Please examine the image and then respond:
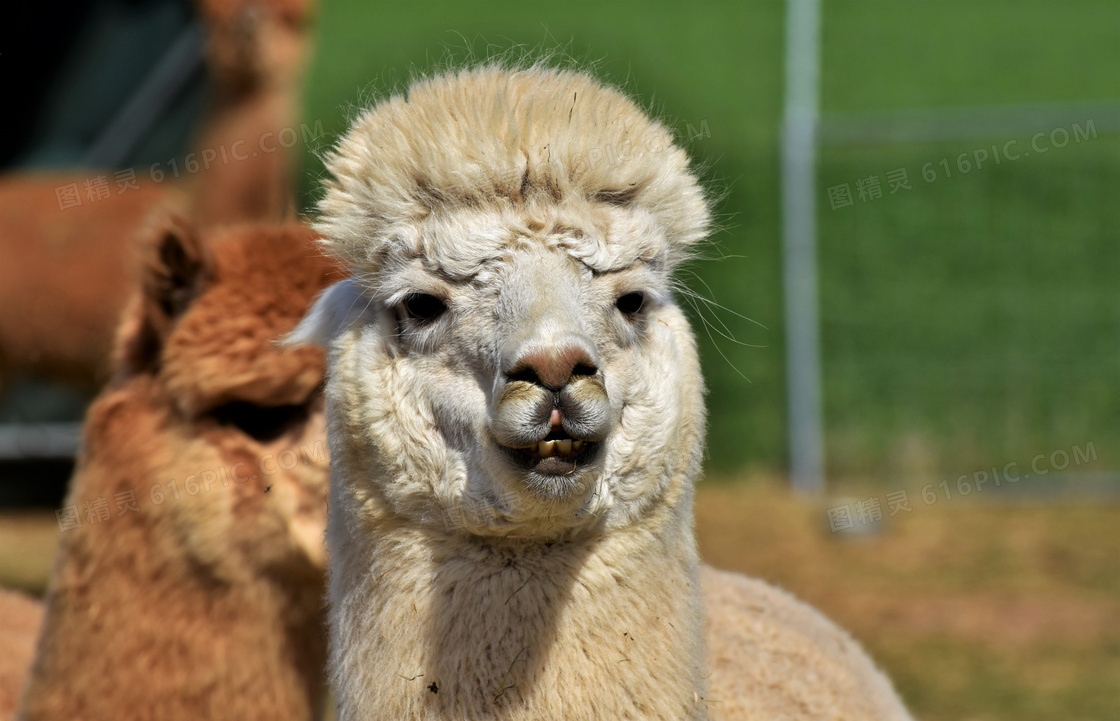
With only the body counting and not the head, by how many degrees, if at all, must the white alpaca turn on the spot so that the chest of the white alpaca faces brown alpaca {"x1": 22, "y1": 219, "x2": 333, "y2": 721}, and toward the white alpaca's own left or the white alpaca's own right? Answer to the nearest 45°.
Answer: approximately 135° to the white alpaca's own right

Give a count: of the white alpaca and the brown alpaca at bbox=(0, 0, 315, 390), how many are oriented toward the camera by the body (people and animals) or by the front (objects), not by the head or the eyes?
1

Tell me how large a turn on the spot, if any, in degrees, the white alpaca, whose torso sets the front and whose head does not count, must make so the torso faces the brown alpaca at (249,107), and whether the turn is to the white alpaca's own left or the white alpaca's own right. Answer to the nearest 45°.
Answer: approximately 135° to the white alpaca's own right

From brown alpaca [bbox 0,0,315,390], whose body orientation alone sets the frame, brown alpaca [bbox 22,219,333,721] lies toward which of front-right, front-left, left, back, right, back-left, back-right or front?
right

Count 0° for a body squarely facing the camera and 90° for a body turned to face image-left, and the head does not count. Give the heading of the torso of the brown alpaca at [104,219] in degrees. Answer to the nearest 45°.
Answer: approximately 270°

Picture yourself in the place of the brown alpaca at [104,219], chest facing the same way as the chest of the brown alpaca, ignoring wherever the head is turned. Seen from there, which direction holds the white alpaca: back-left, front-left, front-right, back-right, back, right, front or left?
right

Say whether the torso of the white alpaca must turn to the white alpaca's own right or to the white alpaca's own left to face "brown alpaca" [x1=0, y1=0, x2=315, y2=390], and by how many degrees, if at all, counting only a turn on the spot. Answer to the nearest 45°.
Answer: approximately 135° to the white alpaca's own right
